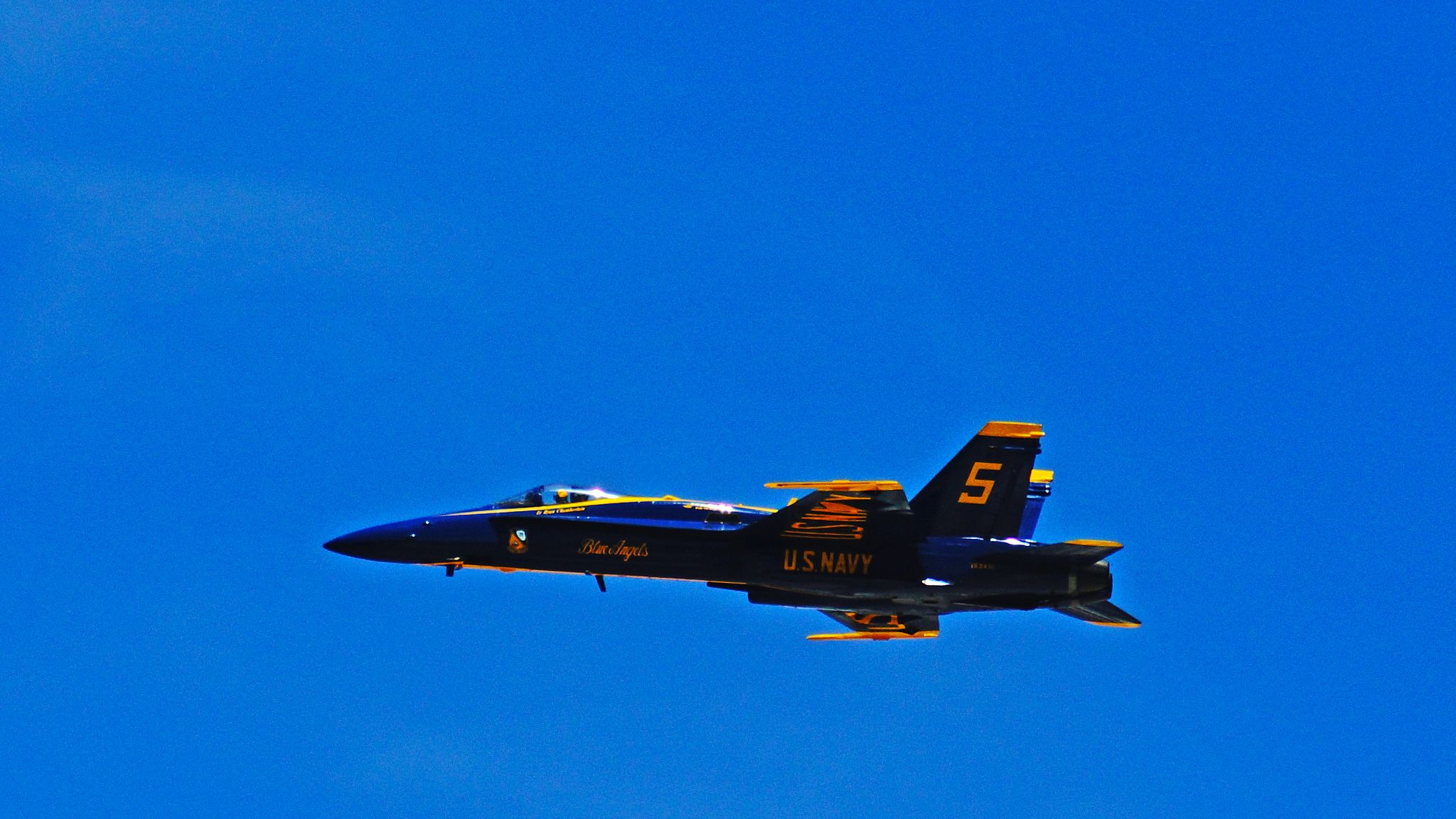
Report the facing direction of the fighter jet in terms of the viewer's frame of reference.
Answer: facing to the left of the viewer
